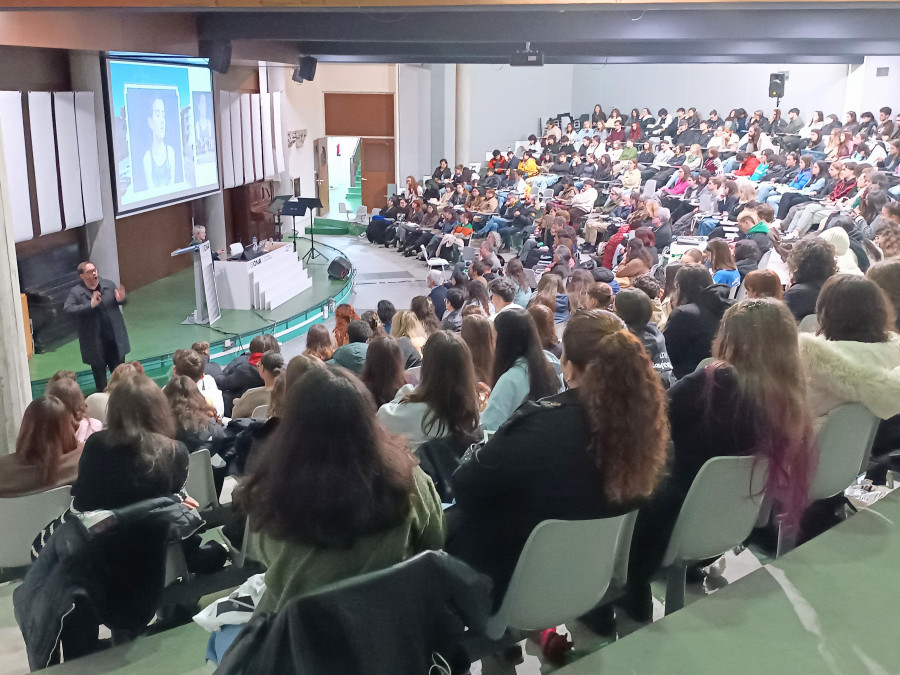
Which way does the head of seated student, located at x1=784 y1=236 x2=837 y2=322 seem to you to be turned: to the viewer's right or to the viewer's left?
to the viewer's left

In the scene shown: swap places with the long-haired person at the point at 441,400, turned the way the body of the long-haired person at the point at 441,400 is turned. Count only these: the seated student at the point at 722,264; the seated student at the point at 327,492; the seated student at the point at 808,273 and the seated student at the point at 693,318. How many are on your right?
3

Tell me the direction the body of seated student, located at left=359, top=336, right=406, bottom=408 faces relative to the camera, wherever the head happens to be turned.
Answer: away from the camera

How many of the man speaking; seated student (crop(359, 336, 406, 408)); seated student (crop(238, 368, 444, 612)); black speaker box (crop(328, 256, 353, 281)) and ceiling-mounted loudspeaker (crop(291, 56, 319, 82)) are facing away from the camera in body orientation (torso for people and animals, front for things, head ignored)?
2

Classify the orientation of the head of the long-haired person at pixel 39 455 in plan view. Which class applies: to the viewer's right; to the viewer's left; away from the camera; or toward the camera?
away from the camera

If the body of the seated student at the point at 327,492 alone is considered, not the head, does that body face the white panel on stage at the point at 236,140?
yes

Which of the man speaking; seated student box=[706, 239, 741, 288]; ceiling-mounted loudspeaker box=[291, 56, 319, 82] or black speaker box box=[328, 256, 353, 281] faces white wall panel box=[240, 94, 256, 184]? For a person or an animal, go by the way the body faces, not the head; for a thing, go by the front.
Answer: the seated student

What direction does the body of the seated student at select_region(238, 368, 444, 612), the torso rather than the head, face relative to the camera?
away from the camera

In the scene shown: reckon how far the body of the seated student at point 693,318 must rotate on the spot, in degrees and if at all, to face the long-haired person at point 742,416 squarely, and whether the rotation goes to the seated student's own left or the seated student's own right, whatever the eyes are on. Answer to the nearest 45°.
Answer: approximately 135° to the seated student's own left

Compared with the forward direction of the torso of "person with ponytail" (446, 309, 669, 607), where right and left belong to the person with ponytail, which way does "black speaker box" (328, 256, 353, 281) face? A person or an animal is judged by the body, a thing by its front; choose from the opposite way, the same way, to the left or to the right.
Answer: the opposite way

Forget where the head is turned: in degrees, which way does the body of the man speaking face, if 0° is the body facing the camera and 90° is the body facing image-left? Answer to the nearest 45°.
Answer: approximately 315°

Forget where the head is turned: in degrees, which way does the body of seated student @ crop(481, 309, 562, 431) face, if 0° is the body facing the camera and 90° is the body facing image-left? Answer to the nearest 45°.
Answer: approximately 135°
